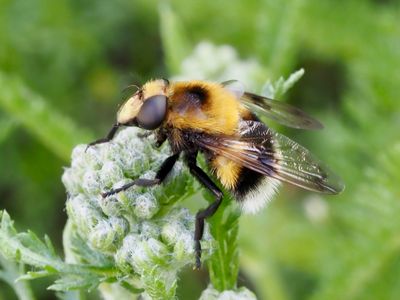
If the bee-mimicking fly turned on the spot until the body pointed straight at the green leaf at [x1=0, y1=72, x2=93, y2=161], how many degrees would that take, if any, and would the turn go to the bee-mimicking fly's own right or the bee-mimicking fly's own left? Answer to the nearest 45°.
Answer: approximately 45° to the bee-mimicking fly's own right

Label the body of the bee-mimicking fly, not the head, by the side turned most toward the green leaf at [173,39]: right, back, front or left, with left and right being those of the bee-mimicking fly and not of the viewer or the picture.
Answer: right

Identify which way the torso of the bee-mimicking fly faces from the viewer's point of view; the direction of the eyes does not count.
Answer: to the viewer's left
